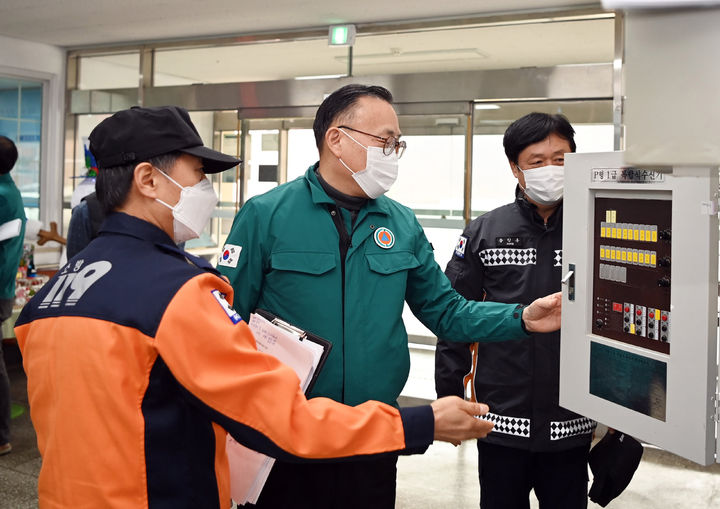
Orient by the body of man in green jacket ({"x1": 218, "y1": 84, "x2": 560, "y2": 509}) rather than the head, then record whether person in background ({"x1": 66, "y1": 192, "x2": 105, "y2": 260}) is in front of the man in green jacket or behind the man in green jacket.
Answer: behind

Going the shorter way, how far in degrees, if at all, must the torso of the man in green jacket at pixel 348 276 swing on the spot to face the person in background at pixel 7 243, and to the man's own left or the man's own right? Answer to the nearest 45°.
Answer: approximately 180°
